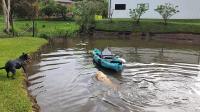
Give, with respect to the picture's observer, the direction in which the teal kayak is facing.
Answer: facing away from the viewer and to the left of the viewer

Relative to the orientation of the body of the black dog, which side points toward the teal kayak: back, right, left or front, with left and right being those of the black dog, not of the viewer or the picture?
front

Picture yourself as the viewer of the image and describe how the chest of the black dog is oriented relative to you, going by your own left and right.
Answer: facing away from the viewer and to the right of the viewer
